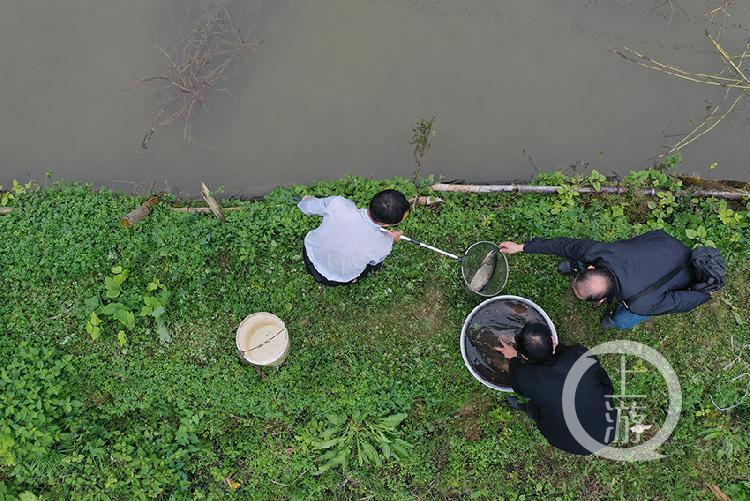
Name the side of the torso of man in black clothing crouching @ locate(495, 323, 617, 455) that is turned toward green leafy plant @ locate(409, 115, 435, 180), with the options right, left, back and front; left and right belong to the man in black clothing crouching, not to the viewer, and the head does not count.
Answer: front

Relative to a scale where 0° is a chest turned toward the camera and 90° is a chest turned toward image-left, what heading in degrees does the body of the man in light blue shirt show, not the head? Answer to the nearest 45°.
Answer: approximately 225°

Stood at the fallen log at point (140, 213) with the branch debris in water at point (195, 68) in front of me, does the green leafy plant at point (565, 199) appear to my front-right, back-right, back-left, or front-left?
front-right

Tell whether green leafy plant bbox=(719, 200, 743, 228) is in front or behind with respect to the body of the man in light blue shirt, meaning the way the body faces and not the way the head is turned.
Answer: in front

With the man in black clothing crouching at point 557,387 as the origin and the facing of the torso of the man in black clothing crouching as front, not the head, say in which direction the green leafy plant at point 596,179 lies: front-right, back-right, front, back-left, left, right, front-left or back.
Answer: front-right

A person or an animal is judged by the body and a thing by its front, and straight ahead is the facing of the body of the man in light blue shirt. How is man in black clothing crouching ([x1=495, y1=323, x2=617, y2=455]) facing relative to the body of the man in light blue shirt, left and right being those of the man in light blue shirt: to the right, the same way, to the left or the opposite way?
to the left

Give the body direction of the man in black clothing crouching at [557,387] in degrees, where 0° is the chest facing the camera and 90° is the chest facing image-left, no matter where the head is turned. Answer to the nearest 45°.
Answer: approximately 135°

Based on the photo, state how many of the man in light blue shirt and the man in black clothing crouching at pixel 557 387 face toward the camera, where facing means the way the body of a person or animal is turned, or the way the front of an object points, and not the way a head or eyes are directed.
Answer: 0

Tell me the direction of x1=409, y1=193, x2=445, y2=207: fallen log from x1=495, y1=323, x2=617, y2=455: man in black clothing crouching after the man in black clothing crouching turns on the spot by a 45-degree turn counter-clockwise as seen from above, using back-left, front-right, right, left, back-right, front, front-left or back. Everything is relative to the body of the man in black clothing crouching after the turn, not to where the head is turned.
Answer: front-right

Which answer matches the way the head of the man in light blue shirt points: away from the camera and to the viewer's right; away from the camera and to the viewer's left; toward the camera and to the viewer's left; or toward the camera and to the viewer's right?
away from the camera and to the viewer's right

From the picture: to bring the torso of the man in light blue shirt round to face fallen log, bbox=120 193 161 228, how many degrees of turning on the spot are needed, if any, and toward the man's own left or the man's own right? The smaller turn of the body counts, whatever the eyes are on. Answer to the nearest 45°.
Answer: approximately 90° to the man's own left
